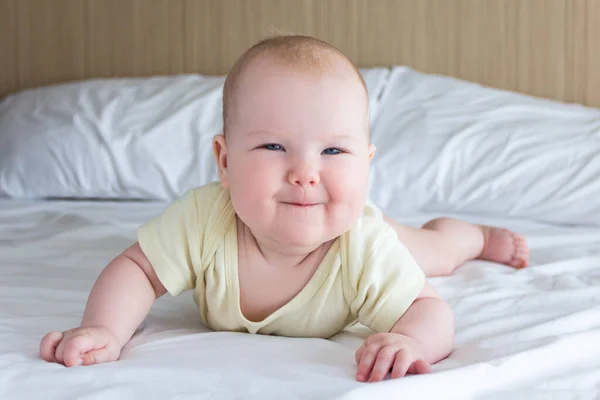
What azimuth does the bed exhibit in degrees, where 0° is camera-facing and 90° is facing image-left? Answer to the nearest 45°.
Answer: approximately 0°

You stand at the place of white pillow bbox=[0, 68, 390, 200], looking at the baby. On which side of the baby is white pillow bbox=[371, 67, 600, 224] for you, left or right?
left

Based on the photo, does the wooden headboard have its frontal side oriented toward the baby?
yes
